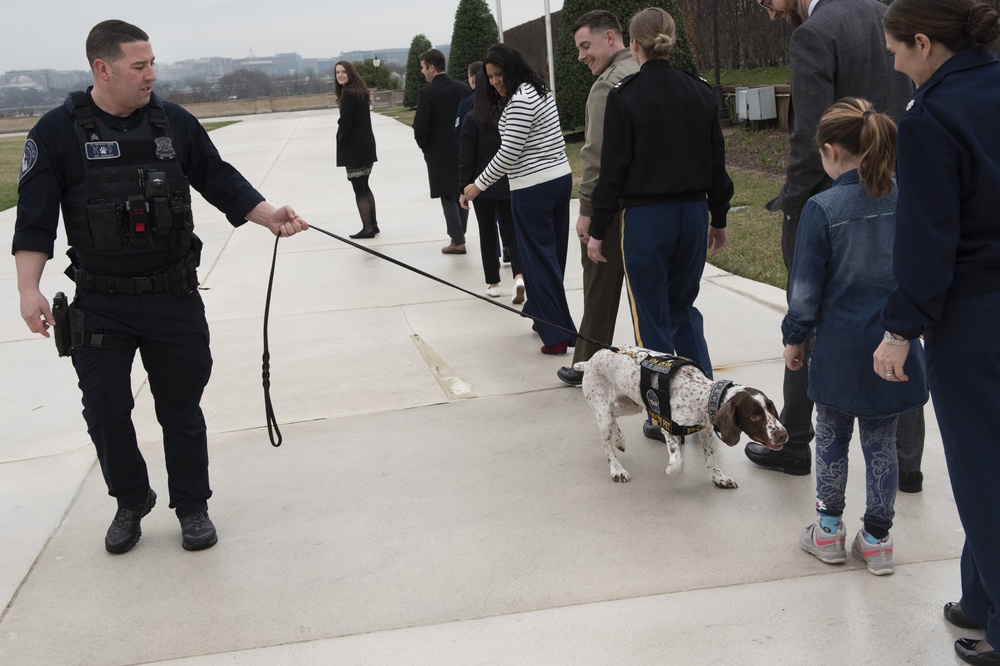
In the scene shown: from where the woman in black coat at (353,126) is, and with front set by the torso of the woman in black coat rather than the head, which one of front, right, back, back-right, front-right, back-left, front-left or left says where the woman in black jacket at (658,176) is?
left

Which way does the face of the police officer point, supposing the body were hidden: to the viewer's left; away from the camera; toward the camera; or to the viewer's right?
to the viewer's right

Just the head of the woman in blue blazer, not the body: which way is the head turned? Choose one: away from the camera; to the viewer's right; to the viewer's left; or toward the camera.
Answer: to the viewer's left

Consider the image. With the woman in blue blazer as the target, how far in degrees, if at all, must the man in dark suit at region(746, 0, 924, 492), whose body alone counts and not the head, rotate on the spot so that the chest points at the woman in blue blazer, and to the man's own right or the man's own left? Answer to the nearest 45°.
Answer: approximately 90° to the man's own left

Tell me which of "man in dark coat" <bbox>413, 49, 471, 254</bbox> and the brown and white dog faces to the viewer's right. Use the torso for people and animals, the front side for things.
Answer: the brown and white dog

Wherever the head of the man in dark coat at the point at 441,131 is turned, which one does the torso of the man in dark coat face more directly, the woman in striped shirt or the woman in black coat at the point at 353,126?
the woman in black coat

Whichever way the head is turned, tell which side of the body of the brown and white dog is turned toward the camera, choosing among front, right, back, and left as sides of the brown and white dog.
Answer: right

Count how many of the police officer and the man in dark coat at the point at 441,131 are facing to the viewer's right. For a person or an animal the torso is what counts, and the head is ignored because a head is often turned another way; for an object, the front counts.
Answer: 0

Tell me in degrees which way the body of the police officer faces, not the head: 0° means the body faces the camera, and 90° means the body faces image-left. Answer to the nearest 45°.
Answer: approximately 0°

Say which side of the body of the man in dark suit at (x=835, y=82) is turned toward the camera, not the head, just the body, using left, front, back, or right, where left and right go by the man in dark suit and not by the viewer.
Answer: left

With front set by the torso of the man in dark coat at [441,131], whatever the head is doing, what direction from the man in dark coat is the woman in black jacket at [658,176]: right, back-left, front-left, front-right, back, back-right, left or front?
back-left

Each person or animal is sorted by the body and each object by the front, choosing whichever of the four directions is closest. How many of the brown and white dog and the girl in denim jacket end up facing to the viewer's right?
1

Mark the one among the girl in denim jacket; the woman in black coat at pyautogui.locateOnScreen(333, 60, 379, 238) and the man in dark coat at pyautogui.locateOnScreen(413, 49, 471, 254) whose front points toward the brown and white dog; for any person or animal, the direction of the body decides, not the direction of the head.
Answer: the girl in denim jacket

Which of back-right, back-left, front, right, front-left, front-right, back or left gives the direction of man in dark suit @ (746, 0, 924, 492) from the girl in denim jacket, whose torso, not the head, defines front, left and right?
front-right

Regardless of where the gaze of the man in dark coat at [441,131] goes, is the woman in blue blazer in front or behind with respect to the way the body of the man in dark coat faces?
behind

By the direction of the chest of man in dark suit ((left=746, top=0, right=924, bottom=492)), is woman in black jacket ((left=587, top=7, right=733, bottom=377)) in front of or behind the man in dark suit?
in front

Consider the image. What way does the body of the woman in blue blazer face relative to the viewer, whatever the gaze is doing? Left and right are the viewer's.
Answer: facing away from the viewer and to the left of the viewer
